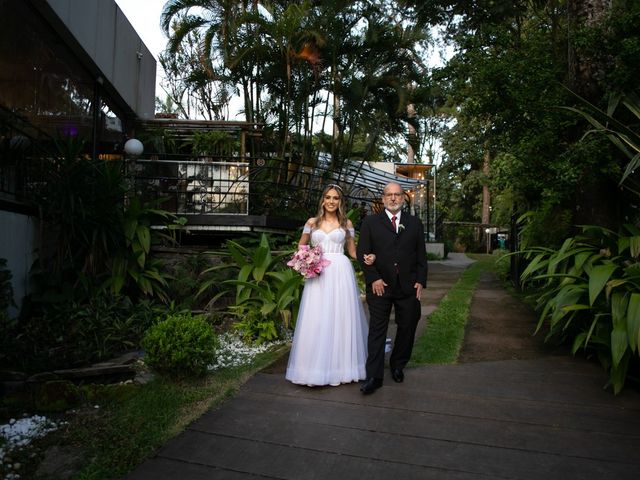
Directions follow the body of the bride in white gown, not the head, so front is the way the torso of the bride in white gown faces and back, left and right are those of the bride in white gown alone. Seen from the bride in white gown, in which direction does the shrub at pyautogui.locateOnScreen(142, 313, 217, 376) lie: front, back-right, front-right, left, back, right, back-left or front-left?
right

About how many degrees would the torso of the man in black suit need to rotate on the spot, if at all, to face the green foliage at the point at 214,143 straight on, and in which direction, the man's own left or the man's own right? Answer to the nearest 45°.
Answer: approximately 135° to the man's own right

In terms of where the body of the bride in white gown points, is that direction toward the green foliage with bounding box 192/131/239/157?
no

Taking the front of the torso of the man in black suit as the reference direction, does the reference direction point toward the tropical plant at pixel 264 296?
no

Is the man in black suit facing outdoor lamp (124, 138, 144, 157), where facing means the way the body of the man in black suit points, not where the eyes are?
no

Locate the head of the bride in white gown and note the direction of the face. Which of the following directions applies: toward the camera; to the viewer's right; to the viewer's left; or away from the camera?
toward the camera

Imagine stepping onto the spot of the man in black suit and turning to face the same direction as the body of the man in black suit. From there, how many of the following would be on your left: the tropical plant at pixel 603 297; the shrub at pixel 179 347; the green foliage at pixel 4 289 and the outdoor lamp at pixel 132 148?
1

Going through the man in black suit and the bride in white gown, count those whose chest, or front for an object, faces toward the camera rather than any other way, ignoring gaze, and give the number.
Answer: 2

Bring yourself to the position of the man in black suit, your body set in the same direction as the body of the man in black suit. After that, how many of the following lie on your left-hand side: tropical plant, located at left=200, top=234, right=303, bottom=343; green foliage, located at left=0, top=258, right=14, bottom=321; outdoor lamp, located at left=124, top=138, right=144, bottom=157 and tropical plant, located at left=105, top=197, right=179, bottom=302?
0

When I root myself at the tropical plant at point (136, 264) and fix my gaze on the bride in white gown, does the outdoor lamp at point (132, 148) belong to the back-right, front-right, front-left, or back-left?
back-left

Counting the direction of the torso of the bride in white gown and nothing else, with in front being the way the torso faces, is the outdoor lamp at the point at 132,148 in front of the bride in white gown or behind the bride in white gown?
behind

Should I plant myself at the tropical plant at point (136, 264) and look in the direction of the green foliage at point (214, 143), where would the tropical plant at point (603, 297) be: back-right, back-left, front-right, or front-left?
back-right

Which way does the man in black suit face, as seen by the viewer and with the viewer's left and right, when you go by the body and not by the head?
facing the viewer

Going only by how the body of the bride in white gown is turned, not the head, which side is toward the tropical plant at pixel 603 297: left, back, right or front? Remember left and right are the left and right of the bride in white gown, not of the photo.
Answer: left

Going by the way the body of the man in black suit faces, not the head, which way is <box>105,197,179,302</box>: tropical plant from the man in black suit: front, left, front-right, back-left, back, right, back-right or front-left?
back-right

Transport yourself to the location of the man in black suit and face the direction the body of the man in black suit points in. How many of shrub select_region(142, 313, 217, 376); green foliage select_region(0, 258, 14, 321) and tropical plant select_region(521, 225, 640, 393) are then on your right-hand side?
2

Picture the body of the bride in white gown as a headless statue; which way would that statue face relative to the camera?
toward the camera

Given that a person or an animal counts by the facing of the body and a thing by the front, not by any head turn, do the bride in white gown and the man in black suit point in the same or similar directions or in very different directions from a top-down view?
same or similar directions

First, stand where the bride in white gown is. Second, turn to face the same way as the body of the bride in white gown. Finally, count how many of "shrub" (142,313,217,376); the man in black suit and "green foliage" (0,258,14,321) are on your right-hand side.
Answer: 2

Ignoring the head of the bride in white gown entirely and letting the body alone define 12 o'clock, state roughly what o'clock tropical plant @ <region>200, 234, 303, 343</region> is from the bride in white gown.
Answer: The tropical plant is roughly at 5 o'clock from the bride in white gown.

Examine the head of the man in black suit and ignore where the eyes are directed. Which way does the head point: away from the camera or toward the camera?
toward the camera
